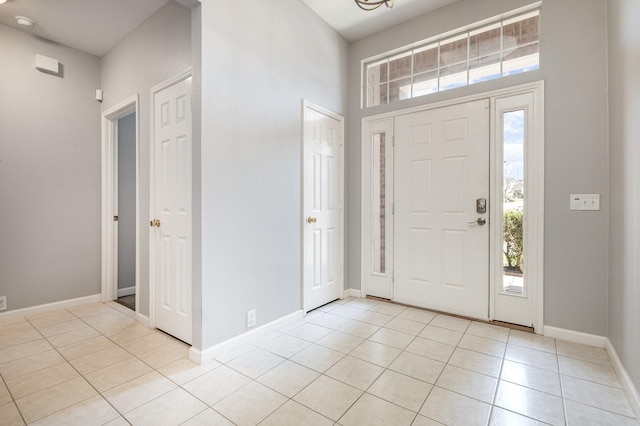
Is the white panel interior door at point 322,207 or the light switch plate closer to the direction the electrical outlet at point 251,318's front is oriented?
the light switch plate

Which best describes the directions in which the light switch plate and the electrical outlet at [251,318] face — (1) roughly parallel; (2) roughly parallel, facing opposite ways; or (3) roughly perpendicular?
roughly perpendicular

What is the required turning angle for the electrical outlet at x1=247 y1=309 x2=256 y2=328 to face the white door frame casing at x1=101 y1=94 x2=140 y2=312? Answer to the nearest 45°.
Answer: approximately 180°

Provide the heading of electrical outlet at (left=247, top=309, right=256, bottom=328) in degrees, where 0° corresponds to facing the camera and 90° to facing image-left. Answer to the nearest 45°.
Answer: approximately 315°

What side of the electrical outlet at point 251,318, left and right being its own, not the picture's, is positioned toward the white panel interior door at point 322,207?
left

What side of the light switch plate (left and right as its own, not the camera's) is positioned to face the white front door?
right
